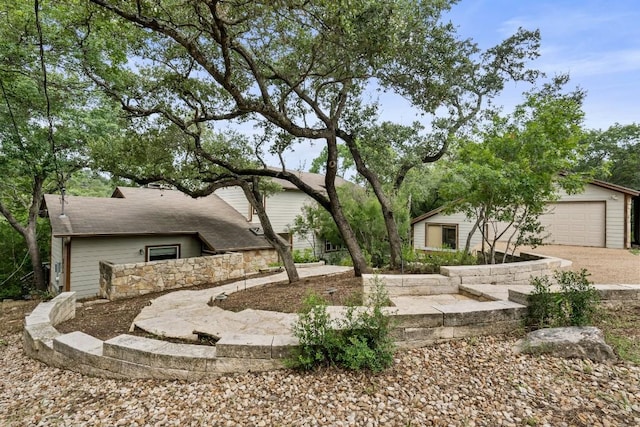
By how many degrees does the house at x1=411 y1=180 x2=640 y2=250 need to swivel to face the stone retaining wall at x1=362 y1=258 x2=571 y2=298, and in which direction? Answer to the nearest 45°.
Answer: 0° — it already faces it

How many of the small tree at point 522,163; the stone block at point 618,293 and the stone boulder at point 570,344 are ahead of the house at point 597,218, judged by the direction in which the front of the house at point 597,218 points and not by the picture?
3

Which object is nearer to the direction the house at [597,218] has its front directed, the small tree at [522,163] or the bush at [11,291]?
the small tree

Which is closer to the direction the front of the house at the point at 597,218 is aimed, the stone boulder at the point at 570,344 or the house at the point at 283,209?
the stone boulder

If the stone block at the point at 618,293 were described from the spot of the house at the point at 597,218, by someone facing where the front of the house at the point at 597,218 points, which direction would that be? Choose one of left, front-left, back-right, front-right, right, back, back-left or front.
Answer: front

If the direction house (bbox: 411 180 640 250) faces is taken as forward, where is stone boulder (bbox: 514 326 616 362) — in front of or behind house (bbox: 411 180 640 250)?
in front

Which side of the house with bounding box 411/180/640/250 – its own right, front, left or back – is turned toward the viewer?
front

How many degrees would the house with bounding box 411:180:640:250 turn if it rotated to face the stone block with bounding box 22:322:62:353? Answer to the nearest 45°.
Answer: approximately 45° to its right

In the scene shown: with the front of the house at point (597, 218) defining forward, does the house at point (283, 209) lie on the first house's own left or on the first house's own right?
on the first house's own right

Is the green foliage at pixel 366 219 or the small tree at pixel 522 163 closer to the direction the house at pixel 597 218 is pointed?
the small tree

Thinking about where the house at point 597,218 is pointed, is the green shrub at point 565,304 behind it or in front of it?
in front

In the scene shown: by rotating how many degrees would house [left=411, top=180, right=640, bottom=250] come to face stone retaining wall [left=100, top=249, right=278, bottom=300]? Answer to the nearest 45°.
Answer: approximately 45° to its right
